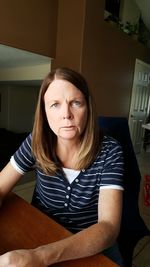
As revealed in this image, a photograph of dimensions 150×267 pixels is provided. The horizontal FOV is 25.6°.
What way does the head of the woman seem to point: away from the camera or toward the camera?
toward the camera

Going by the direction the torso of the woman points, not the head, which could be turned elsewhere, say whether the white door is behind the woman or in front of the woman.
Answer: behind

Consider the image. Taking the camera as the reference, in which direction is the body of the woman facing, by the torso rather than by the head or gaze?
toward the camera

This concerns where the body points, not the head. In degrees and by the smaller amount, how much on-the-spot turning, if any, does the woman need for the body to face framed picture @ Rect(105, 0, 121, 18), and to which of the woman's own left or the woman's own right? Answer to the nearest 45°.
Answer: approximately 180°
